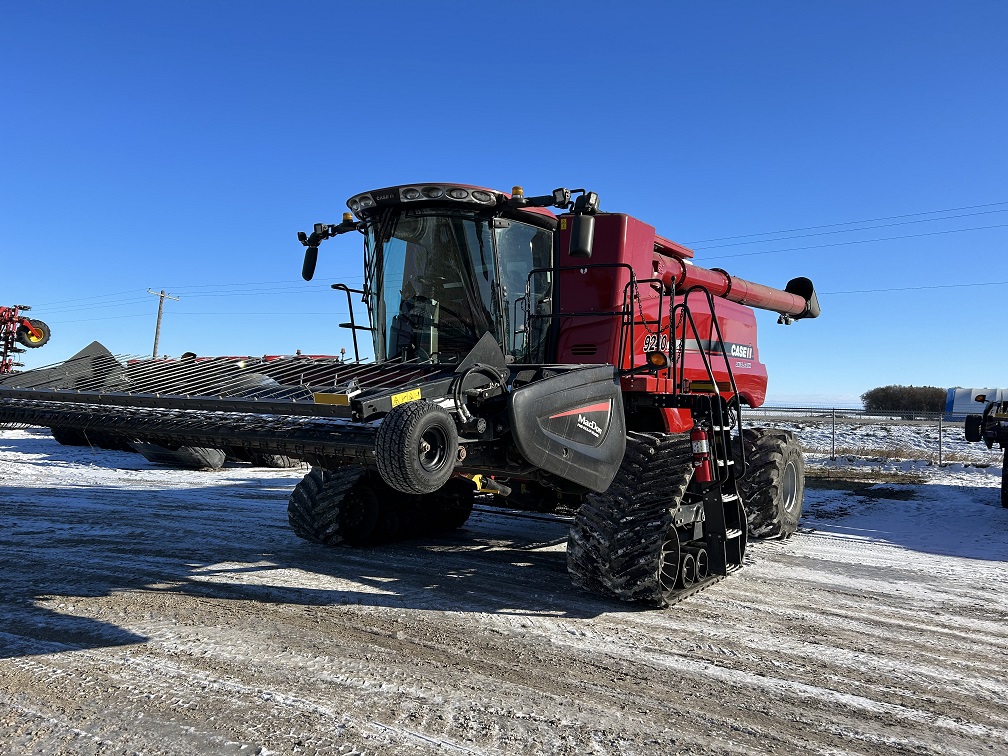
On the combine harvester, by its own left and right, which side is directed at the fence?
back

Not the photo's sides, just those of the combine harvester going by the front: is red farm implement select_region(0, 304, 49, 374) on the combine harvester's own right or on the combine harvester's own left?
on the combine harvester's own right

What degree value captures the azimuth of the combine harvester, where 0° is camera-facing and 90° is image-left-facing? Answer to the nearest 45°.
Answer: approximately 45°
